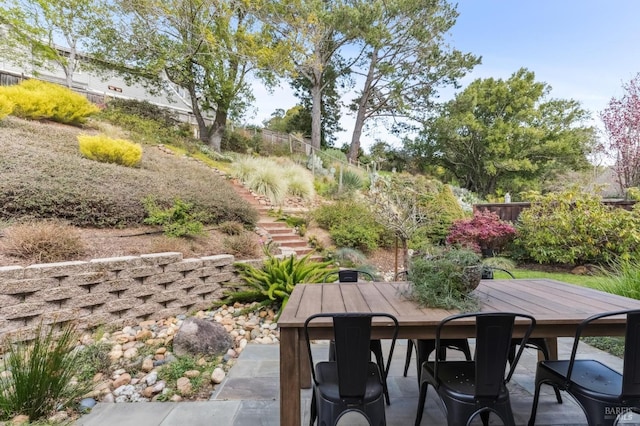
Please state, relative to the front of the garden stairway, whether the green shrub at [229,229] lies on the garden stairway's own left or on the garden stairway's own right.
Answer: on the garden stairway's own right

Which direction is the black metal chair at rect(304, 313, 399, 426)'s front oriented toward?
away from the camera

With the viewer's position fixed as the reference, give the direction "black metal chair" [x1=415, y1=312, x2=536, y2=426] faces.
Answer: facing away from the viewer and to the left of the viewer

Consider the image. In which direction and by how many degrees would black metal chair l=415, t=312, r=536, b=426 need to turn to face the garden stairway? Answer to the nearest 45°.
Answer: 0° — it already faces it

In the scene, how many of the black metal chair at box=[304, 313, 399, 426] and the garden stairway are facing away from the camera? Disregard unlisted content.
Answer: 1

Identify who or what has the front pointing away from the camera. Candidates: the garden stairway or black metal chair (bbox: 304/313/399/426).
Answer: the black metal chair

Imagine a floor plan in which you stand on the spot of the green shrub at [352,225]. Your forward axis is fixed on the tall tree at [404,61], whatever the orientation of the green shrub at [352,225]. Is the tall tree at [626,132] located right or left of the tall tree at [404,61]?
right
